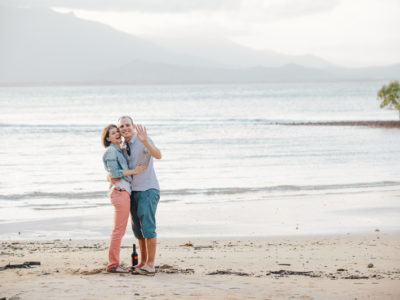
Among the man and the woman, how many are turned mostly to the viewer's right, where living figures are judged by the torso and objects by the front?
1

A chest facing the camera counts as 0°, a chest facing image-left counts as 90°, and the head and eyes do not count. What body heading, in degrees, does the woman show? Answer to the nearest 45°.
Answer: approximately 270°

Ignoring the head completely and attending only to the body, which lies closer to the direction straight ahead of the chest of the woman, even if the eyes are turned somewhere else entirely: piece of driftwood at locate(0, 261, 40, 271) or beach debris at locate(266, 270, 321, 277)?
the beach debris

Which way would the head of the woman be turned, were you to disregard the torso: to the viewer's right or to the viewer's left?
to the viewer's right

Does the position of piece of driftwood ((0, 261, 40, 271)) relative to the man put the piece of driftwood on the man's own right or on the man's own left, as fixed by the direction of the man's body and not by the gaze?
on the man's own right

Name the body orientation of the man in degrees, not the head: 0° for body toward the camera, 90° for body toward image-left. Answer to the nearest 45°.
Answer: approximately 45°

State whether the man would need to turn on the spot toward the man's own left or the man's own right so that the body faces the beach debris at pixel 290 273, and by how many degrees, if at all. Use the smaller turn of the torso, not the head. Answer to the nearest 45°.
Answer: approximately 135° to the man's own left
